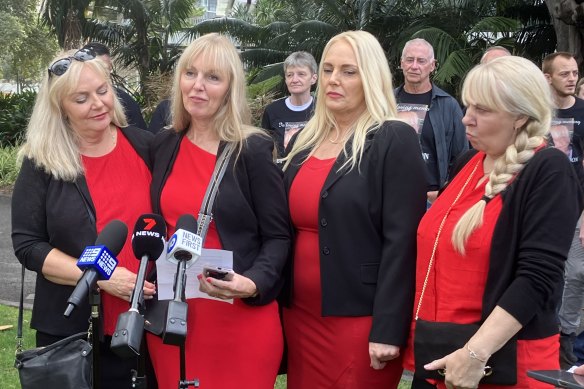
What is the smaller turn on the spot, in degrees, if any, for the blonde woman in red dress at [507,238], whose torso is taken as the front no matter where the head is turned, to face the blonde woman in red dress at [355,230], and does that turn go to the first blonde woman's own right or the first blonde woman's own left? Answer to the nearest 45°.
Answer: approximately 90° to the first blonde woman's own right

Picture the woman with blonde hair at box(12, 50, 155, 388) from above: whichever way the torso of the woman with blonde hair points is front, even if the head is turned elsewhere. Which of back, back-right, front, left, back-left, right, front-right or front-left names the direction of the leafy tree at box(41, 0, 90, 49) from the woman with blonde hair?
back-left

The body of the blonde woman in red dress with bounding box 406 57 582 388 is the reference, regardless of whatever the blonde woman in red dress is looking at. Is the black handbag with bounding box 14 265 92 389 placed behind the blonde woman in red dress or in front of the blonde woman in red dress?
in front

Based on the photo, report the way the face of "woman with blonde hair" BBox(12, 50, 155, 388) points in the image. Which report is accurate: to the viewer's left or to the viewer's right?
to the viewer's right

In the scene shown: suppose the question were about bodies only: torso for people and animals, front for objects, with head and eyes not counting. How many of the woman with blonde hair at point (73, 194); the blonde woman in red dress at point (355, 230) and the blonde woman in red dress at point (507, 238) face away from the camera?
0

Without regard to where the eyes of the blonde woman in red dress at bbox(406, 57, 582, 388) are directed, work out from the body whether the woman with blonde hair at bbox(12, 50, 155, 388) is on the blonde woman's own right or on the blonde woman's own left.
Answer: on the blonde woman's own right

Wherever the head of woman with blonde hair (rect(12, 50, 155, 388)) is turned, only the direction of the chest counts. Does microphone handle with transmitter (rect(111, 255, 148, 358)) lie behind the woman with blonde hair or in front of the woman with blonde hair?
in front

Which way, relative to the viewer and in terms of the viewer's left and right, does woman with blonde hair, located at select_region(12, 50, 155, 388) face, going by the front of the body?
facing the viewer and to the right of the viewer

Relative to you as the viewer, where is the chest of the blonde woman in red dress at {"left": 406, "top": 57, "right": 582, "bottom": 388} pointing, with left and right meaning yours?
facing the viewer and to the left of the viewer

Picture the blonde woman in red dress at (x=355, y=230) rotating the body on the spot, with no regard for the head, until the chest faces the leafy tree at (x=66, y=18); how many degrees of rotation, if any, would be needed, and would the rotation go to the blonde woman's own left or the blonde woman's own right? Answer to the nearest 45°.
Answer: approximately 90° to the blonde woman's own right

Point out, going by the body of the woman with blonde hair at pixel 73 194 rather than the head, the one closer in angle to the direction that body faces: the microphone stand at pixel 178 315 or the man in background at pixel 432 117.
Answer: the microphone stand

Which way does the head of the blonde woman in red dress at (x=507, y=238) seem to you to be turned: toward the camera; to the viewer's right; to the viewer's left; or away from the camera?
to the viewer's left

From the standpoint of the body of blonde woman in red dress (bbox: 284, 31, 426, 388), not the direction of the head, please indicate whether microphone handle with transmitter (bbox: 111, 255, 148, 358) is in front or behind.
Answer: in front

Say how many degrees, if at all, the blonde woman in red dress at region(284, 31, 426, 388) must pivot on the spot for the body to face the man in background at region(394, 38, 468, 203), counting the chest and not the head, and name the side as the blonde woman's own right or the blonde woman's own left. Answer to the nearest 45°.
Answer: approximately 135° to the blonde woman's own right

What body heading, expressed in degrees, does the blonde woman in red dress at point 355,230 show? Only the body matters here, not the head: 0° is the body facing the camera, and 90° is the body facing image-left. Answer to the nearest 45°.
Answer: approximately 45°

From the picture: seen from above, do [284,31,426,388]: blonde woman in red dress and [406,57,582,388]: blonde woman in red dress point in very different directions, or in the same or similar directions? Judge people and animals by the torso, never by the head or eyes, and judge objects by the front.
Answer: same or similar directions

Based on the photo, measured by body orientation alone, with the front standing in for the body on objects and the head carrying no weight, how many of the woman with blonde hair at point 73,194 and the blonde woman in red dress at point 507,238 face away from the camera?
0

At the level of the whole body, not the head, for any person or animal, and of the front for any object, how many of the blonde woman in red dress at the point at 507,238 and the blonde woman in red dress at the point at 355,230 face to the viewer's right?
0

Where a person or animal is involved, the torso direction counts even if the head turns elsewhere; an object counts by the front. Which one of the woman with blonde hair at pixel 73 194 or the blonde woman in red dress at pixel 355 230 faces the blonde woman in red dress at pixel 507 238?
the woman with blonde hair
